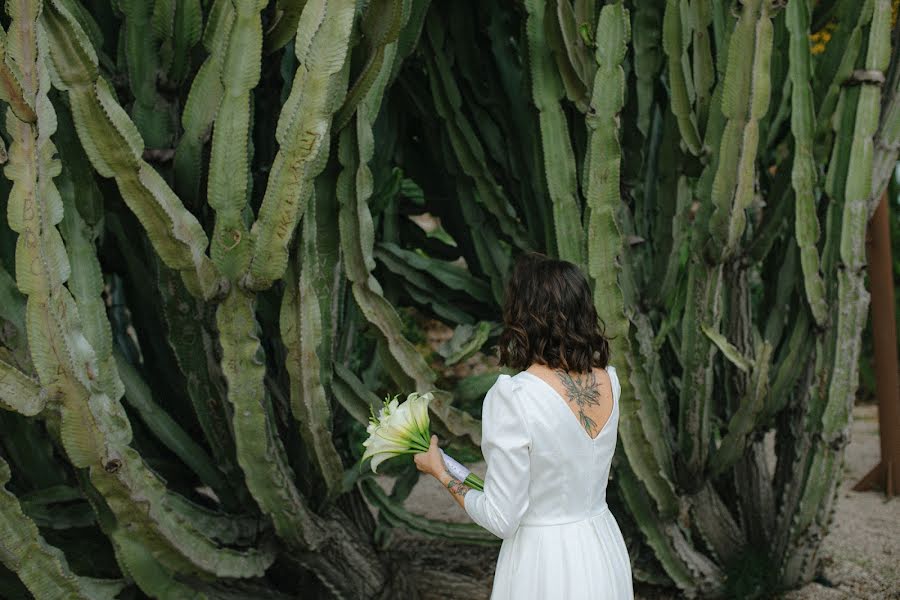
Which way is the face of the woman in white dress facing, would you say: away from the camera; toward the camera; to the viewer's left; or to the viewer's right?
away from the camera

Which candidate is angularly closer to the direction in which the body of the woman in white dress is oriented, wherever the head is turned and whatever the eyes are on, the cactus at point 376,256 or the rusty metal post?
the cactus

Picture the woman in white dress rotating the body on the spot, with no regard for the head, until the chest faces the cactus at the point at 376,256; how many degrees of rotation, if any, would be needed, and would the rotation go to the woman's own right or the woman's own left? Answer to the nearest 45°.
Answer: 0° — they already face it

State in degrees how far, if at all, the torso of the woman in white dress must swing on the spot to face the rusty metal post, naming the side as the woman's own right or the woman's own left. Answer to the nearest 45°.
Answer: approximately 90° to the woman's own right

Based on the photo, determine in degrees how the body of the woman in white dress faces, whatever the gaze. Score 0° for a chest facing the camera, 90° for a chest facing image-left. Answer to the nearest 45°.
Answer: approximately 135°
